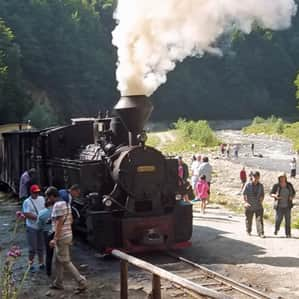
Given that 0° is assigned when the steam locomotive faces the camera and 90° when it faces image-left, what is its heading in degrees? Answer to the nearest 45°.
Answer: approximately 315°

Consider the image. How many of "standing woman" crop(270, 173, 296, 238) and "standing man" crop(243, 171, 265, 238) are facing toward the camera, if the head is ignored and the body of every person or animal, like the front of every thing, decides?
2

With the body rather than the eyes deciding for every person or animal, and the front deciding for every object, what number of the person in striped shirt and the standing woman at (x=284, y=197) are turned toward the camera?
1

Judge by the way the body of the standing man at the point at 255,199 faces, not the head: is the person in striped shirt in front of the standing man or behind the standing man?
in front

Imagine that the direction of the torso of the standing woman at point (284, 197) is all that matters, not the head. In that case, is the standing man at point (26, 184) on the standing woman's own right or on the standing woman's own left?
on the standing woman's own right

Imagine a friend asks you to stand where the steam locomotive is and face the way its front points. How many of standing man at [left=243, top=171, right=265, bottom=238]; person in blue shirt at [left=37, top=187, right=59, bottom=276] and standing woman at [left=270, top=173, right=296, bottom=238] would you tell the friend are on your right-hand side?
1
